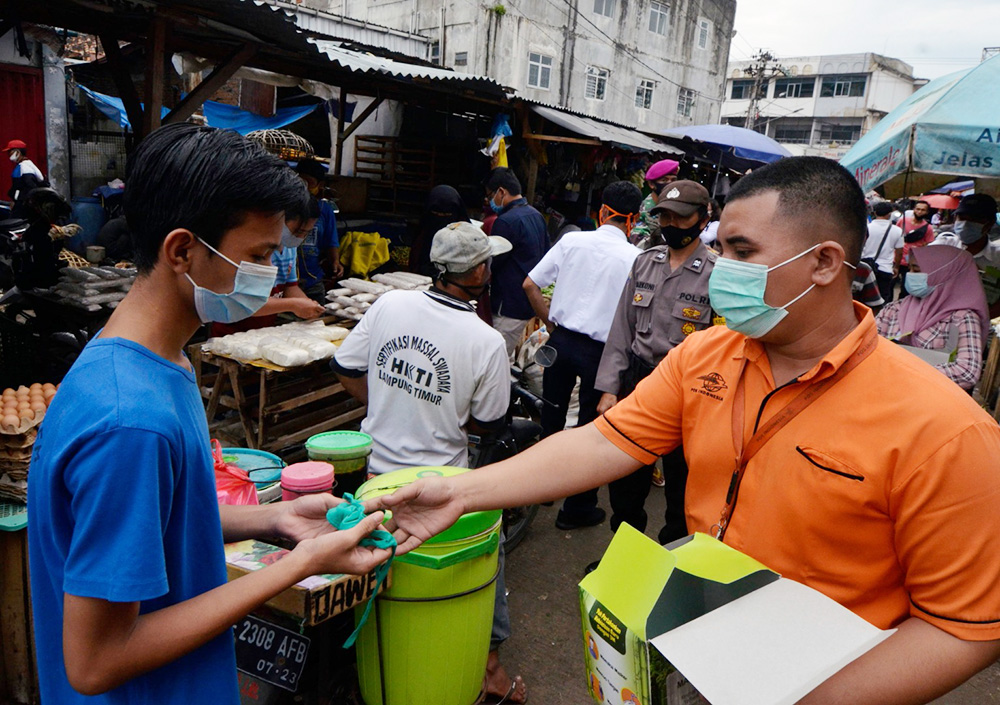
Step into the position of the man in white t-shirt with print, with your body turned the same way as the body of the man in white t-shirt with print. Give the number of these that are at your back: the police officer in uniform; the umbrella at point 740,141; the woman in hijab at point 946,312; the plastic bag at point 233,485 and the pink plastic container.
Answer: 2

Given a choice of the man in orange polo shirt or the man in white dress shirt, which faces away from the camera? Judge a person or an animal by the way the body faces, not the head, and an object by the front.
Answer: the man in white dress shirt

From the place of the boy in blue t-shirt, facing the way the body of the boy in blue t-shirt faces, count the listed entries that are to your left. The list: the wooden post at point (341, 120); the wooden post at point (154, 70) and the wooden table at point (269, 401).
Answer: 3

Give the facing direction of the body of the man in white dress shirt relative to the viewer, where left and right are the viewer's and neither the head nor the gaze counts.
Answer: facing away from the viewer

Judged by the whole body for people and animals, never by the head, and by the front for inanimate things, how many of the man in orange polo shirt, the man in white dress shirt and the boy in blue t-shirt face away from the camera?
1

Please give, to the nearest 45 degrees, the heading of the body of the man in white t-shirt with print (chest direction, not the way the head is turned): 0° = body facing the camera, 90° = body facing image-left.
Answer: approximately 225°

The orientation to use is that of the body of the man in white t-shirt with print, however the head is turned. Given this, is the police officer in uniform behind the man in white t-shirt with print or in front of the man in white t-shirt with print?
in front

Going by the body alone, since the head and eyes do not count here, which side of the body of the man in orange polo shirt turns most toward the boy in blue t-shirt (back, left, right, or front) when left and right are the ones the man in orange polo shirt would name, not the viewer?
front

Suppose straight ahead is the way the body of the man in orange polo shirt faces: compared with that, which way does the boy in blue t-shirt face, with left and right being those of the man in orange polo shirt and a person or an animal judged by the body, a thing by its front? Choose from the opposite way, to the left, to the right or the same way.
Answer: the opposite way

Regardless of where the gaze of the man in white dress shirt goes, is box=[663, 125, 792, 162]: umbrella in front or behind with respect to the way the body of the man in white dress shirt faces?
in front

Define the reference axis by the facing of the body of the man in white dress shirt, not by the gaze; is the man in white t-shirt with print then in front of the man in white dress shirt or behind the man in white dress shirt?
behind

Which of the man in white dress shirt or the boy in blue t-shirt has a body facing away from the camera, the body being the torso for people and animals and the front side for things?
the man in white dress shirt

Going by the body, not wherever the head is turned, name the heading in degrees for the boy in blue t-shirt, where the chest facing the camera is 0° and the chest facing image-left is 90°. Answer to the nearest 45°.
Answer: approximately 270°
